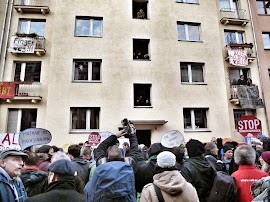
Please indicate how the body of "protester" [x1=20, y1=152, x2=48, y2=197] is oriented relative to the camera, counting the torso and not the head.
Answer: away from the camera

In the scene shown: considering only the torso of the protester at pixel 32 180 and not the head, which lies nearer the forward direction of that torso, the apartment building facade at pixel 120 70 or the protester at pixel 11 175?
the apartment building facade

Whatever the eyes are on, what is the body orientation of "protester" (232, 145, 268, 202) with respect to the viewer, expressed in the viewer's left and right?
facing away from the viewer

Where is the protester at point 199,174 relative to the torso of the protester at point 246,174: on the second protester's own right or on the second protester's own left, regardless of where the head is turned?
on the second protester's own left

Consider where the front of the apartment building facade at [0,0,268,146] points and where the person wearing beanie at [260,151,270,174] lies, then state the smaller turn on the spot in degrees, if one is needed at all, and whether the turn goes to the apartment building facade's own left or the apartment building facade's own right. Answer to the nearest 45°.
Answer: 0° — it already faces them

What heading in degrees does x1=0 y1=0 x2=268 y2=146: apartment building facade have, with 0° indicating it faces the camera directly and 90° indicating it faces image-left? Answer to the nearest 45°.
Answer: approximately 0°

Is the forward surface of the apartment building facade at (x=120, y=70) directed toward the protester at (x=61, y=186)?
yes

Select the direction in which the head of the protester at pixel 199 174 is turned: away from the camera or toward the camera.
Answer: away from the camera

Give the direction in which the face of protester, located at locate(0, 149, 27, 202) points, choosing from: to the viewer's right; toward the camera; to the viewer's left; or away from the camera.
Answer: to the viewer's right

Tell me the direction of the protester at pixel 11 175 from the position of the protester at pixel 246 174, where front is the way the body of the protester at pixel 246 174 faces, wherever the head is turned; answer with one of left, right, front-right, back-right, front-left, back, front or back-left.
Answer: back-left
